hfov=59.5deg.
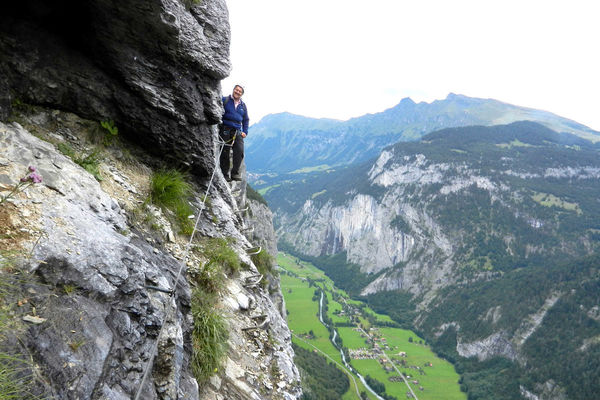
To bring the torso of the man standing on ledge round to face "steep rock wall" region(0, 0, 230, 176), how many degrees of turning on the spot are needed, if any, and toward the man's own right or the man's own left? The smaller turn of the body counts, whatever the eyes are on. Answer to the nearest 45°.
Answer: approximately 45° to the man's own right

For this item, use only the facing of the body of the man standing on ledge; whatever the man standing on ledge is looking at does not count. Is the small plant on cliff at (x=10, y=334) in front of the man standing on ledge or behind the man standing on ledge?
in front

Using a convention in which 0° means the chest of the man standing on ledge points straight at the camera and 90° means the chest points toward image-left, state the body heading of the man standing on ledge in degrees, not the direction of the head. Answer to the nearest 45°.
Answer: approximately 0°

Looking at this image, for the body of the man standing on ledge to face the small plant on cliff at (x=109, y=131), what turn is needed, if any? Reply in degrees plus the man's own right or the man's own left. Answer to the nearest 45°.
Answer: approximately 45° to the man's own right

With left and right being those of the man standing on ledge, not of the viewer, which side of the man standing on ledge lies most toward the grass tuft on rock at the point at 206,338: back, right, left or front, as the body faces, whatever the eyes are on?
front

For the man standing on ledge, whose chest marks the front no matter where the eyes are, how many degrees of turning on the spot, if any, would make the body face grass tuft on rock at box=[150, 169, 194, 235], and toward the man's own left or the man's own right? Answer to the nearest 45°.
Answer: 0° — they already face it

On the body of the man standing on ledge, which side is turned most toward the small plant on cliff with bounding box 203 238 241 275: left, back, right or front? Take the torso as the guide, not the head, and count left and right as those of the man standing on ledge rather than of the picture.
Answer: front
